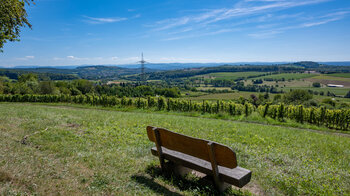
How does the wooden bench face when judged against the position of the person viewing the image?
facing away from the viewer and to the right of the viewer
